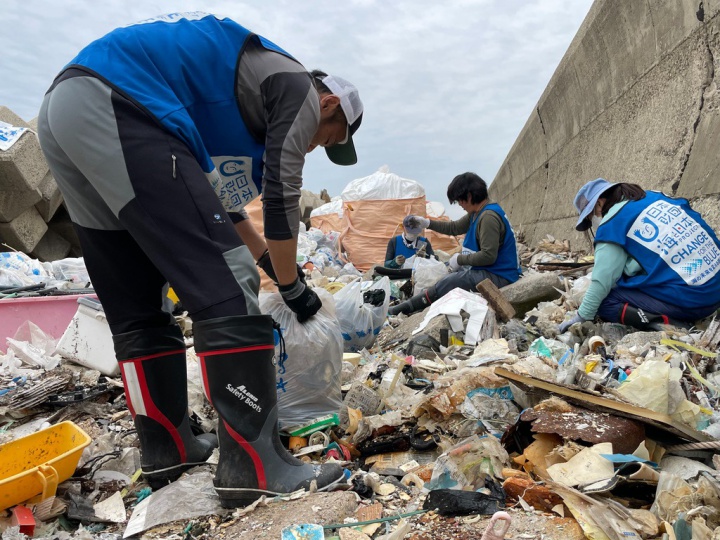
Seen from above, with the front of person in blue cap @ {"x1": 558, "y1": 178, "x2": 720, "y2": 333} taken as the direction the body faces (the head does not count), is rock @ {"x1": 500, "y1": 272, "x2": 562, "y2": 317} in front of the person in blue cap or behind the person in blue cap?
in front

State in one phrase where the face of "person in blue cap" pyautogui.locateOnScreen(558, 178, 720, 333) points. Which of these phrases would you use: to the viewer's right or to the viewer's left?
to the viewer's left

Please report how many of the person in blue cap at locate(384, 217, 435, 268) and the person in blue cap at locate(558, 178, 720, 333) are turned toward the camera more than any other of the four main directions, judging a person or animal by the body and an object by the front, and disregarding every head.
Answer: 1

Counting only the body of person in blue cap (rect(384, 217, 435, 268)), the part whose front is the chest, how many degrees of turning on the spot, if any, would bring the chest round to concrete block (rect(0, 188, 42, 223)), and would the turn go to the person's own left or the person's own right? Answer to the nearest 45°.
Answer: approximately 90° to the person's own right

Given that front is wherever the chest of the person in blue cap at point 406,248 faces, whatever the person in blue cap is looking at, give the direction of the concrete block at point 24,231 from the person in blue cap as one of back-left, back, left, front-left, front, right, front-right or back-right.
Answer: right

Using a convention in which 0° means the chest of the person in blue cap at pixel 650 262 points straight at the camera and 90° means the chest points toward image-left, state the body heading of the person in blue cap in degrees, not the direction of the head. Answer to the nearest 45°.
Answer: approximately 135°

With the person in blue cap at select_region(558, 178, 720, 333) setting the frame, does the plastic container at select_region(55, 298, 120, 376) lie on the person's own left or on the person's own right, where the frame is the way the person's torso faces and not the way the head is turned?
on the person's own left

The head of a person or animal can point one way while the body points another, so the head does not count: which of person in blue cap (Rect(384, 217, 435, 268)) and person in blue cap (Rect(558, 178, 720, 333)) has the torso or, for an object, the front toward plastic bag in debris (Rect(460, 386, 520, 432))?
person in blue cap (Rect(384, 217, 435, 268))

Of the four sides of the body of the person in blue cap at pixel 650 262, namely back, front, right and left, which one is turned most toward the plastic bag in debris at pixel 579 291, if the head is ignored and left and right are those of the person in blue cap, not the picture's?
front

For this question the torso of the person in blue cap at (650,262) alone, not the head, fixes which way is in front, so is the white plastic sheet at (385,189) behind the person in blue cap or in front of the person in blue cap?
in front

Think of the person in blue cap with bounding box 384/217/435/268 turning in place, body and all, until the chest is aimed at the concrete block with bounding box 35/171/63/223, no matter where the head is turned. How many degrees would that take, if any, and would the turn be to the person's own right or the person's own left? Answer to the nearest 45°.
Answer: approximately 90° to the person's own right

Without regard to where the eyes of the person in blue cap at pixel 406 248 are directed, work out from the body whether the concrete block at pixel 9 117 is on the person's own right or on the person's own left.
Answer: on the person's own right

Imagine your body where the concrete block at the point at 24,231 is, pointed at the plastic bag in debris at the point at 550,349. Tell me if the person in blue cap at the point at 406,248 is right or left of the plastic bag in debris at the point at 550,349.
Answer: left

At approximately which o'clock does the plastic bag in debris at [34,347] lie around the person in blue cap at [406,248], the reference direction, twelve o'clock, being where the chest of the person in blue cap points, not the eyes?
The plastic bag in debris is roughly at 1 o'clock from the person in blue cap.
